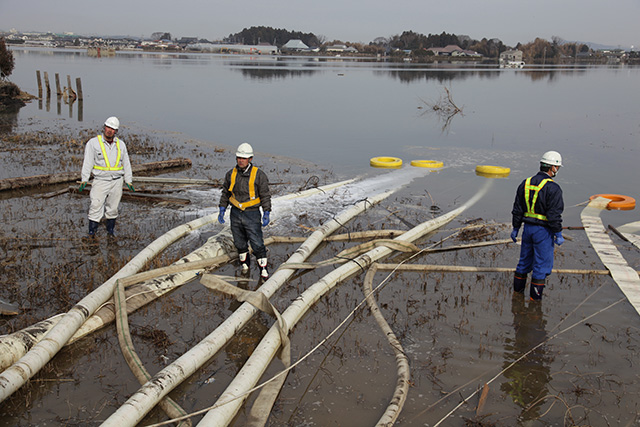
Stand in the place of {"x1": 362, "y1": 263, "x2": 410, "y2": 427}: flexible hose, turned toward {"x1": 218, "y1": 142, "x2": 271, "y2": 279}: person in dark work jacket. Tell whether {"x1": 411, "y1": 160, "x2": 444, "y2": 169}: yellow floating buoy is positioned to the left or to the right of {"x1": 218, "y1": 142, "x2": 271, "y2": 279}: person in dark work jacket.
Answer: right

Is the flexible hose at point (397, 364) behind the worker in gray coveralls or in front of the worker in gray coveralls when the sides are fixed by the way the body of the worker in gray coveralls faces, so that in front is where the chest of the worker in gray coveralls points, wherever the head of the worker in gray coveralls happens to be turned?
in front

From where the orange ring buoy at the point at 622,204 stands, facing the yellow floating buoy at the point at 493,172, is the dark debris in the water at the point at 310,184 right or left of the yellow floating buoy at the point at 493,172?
left

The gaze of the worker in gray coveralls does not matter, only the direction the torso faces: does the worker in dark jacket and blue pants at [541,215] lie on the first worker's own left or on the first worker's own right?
on the first worker's own left

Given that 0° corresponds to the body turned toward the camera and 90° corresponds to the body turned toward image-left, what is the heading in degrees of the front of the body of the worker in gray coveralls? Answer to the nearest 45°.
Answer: approximately 0°
